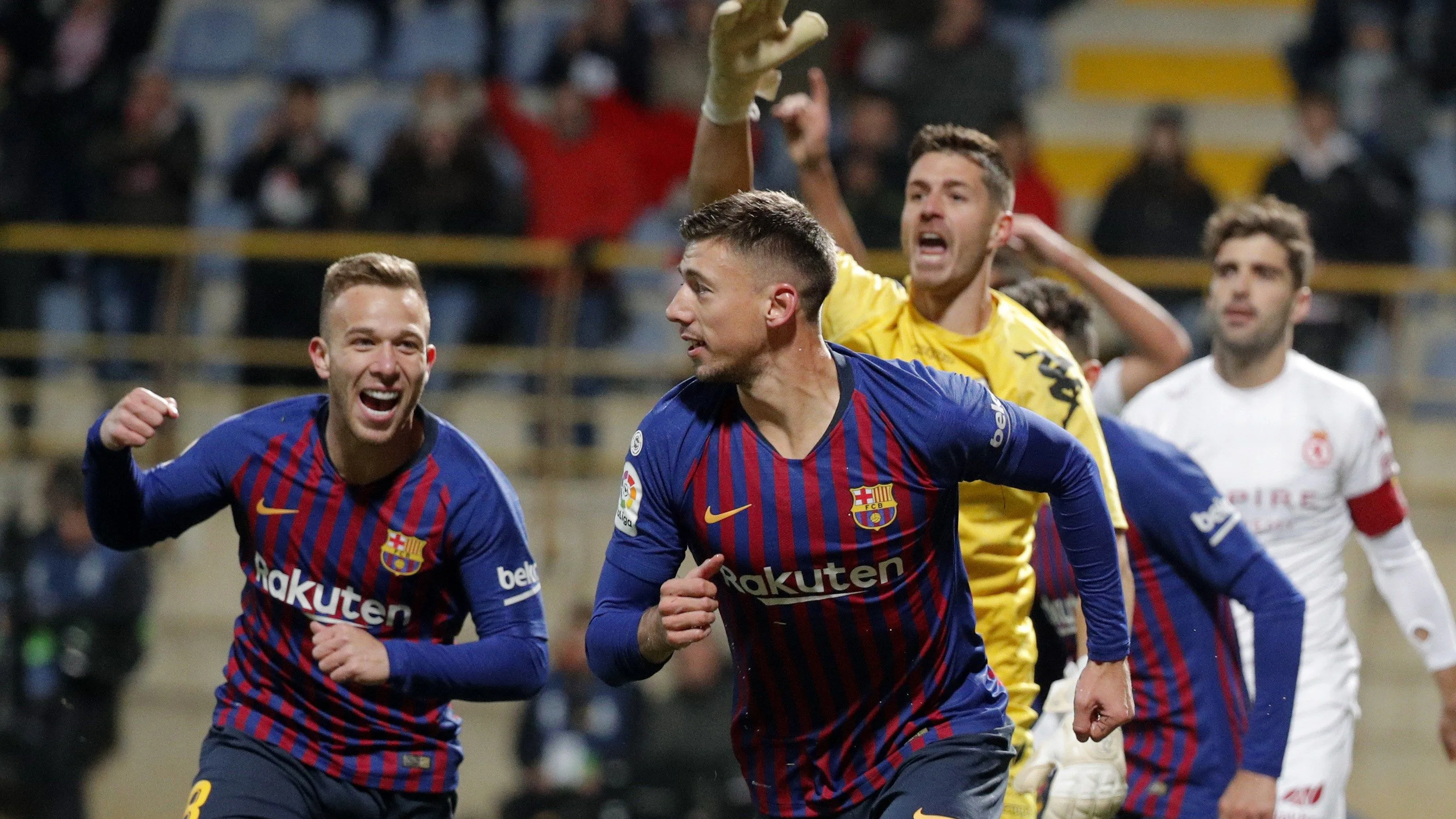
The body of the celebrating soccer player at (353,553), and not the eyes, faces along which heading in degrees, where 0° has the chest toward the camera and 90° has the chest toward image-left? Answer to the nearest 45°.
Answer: approximately 0°

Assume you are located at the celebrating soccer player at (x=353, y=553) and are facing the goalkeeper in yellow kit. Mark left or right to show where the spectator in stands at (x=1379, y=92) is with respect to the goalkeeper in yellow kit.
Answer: left

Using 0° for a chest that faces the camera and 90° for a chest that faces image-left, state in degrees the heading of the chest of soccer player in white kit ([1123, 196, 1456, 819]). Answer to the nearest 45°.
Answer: approximately 0°
